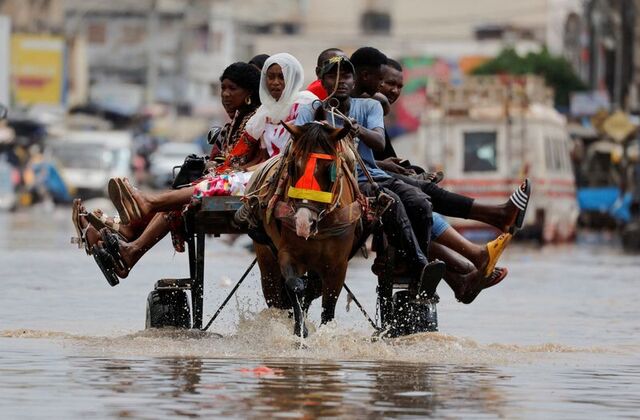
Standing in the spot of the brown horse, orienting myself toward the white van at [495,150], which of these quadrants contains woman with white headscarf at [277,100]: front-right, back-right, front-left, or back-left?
front-left

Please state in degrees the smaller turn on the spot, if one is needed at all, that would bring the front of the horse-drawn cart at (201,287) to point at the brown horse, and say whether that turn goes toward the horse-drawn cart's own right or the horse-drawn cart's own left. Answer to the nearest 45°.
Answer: approximately 45° to the horse-drawn cart's own left

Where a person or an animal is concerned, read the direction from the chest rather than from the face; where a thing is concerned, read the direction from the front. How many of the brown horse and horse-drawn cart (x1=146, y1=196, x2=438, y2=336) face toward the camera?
2

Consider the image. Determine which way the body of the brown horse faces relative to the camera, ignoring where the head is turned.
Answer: toward the camera

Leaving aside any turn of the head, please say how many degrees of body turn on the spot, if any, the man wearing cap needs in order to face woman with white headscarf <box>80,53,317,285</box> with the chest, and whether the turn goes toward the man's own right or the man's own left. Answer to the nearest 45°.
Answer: approximately 135° to the man's own right

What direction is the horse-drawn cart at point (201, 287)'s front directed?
toward the camera

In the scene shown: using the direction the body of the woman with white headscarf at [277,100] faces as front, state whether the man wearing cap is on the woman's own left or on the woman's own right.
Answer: on the woman's own left

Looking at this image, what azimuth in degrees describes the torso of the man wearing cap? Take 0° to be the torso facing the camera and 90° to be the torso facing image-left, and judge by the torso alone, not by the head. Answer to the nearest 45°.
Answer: approximately 315°

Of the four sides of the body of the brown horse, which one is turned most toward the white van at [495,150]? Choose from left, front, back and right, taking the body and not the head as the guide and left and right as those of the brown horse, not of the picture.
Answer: back

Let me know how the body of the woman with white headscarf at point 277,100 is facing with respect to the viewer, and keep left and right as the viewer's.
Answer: facing the viewer and to the left of the viewer
